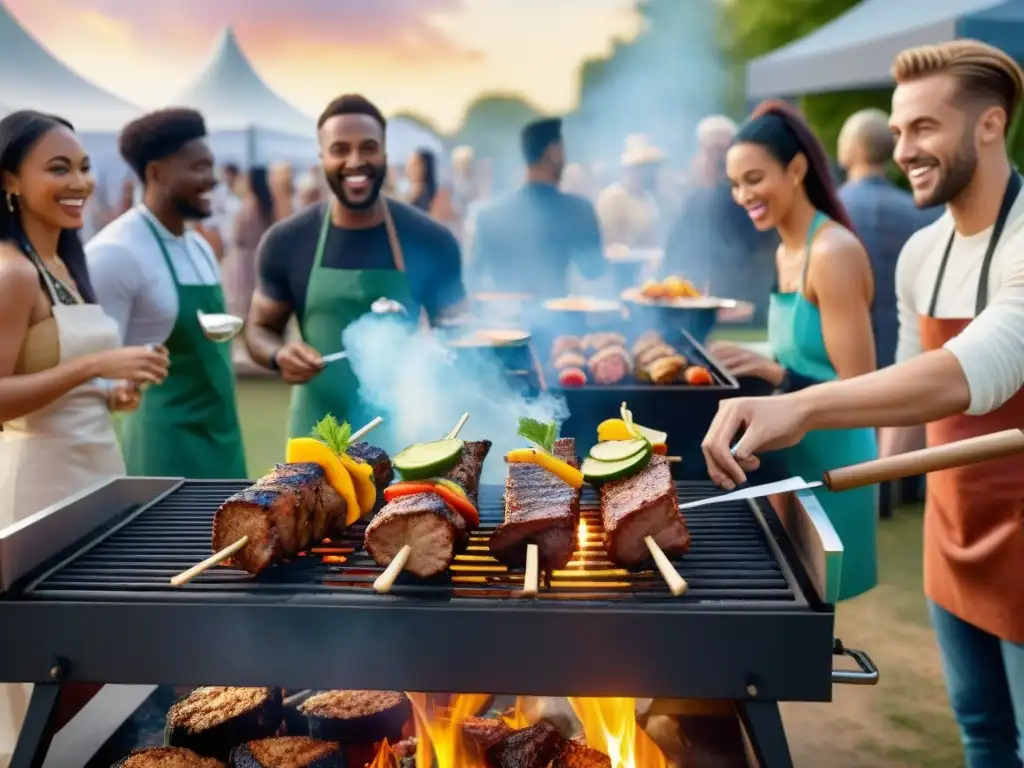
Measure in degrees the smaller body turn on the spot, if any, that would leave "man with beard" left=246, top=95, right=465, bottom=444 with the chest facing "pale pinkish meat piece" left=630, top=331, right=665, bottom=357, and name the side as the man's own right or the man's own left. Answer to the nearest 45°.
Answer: approximately 90° to the man's own left

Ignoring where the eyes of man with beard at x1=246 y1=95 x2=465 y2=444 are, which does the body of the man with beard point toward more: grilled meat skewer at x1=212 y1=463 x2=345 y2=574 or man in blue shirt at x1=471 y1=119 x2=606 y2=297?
the grilled meat skewer

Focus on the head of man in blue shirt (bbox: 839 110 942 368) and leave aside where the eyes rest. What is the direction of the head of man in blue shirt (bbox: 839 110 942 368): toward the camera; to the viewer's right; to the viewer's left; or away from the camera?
away from the camera

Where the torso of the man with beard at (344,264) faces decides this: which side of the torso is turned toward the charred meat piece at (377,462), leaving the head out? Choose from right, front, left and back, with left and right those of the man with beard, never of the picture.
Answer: front

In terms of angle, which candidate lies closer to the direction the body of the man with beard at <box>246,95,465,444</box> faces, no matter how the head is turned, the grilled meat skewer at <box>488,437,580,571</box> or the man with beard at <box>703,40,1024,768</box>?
the grilled meat skewer

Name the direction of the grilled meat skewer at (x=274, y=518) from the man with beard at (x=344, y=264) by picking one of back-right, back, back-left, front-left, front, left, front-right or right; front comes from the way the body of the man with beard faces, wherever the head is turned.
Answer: front

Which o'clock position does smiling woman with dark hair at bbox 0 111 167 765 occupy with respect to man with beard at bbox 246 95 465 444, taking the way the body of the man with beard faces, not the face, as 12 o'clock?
The smiling woman with dark hair is roughly at 2 o'clock from the man with beard.

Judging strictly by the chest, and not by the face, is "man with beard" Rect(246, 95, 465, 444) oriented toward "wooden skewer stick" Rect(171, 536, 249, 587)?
yes

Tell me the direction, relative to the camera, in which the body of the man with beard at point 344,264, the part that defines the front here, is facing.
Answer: toward the camera

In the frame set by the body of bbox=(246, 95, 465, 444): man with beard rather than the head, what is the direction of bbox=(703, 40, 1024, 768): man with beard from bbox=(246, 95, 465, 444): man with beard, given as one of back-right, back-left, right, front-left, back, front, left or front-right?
front-left

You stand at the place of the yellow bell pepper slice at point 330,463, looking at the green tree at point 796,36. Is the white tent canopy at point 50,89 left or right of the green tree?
left

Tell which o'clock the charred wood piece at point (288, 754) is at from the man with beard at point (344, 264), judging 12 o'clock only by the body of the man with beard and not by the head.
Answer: The charred wood piece is roughly at 12 o'clock from the man with beard.

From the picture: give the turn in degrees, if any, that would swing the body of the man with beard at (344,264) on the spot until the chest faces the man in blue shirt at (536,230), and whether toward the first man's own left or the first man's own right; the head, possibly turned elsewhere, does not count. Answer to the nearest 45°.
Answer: approximately 135° to the first man's own left

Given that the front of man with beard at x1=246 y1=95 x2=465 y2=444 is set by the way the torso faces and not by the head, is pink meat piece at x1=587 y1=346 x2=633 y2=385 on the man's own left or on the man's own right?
on the man's own left

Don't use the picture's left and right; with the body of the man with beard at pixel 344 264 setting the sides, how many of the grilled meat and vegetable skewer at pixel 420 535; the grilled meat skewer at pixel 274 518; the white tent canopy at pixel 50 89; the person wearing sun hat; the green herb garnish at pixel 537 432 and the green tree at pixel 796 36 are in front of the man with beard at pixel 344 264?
3

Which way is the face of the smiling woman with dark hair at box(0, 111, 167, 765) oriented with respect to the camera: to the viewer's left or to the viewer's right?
to the viewer's right

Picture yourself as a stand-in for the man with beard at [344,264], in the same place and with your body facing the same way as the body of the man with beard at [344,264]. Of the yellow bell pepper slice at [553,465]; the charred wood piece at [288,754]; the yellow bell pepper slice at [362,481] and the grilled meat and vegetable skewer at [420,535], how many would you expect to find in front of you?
4

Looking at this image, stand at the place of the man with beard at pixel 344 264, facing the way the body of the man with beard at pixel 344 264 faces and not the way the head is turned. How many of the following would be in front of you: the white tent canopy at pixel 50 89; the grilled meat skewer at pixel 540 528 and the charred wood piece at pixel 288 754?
2

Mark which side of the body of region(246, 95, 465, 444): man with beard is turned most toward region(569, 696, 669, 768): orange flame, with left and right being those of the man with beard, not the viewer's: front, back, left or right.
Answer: front
